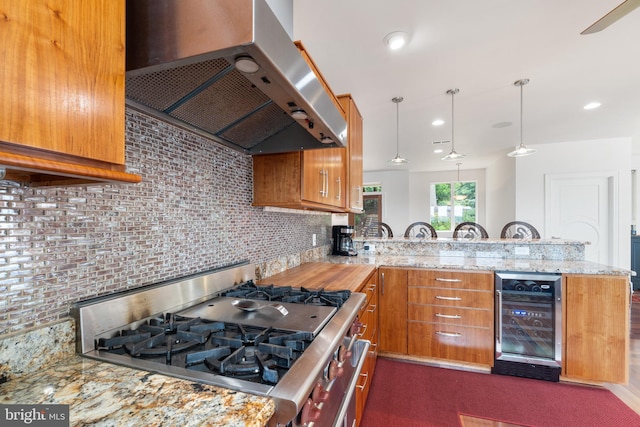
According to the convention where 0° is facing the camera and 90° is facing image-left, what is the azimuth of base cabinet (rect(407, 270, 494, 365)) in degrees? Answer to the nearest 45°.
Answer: approximately 0°

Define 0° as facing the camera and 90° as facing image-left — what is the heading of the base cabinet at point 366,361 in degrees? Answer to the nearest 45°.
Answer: approximately 270°

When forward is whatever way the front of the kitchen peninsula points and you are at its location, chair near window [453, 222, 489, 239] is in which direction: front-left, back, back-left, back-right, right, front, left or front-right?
back

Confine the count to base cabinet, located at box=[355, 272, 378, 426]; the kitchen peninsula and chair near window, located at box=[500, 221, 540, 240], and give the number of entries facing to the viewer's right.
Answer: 1

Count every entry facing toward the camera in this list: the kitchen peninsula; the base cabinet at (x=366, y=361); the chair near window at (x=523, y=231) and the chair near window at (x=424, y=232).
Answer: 3

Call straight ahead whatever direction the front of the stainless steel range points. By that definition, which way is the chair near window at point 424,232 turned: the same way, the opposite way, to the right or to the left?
to the right

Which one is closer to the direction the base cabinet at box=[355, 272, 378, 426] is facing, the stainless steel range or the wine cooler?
the wine cooler

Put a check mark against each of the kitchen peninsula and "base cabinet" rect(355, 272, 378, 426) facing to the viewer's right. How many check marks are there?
1

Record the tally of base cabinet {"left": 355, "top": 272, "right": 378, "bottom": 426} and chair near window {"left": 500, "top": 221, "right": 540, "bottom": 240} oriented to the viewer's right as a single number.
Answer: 1

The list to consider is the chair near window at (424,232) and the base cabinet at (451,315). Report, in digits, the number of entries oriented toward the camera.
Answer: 2
